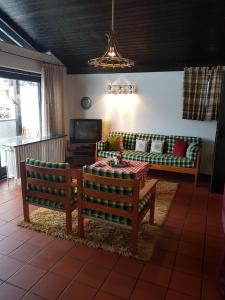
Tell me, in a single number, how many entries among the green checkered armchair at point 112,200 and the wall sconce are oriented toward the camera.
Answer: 1

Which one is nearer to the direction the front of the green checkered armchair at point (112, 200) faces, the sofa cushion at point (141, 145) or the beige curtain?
the sofa cushion

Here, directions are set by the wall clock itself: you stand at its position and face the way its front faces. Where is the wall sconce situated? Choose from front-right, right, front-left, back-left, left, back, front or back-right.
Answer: front-left

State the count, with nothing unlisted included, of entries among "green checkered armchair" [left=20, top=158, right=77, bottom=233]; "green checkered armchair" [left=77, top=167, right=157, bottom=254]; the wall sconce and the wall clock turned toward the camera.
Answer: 2

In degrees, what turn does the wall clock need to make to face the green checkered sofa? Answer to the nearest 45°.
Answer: approximately 45° to its left

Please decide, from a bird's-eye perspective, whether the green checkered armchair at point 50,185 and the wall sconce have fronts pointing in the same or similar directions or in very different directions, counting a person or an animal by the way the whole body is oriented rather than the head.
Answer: very different directions

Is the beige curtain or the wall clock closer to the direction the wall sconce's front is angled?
the beige curtain

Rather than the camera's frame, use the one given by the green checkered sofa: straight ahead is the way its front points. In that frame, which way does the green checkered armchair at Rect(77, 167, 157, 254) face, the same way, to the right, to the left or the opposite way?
the opposite way

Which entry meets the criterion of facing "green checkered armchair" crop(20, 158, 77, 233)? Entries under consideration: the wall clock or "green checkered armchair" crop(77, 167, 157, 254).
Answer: the wall clock

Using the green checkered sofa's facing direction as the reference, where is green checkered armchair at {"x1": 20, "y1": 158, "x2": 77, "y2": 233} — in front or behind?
in front

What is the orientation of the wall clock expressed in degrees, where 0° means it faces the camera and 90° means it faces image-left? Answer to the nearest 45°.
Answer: approximately 0°

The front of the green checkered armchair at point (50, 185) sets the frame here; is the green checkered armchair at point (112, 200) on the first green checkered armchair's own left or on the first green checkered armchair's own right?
on the first green checkered armchair's own right
